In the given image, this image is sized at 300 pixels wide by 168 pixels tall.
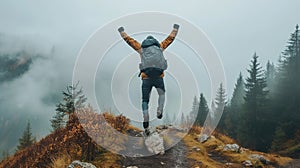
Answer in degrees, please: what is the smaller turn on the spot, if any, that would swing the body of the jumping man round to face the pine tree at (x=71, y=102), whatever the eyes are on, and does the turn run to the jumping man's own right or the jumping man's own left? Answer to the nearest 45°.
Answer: approximately 45° to the jumping man's own left

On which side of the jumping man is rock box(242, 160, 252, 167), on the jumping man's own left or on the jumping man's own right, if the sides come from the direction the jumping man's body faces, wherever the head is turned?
on the jumping man's own right

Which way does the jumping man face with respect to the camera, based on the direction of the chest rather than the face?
away from the camera

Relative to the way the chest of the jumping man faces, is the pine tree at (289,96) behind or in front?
in front

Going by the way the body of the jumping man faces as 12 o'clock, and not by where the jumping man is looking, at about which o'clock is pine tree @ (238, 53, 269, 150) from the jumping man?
The pine tree is roughly at 1 o'clock from the jumping man.
